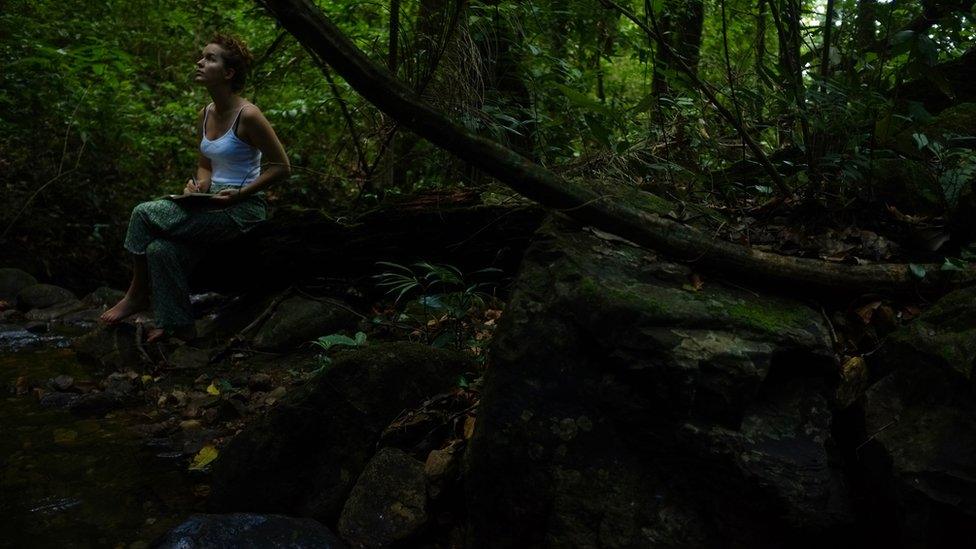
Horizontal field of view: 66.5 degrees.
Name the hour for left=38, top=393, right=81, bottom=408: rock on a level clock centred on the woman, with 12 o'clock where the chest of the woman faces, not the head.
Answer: The rock is roughly at 12 o'clock from the woman.

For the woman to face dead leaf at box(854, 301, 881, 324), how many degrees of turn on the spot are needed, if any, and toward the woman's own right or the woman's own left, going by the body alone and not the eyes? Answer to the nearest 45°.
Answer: approximately 90° to the woman's own left

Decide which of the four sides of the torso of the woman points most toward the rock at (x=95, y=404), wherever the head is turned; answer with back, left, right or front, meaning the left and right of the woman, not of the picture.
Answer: front

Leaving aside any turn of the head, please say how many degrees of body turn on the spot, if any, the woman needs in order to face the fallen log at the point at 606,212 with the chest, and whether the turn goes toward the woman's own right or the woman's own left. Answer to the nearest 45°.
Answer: approximately 90° to the woman's own left

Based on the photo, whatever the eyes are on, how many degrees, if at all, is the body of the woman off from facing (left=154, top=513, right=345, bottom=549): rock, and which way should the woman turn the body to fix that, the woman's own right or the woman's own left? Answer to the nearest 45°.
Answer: approximately 45° to the woman's own left

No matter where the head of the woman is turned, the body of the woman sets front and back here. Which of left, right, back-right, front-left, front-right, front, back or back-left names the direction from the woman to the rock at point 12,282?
right

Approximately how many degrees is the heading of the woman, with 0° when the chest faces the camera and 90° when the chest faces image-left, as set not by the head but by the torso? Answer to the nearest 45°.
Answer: approximately 45°

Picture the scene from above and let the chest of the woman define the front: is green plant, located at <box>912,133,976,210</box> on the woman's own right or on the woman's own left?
on the woman's own left
